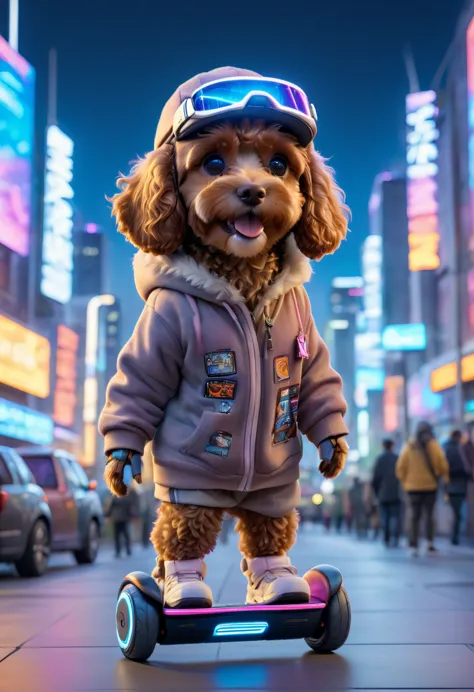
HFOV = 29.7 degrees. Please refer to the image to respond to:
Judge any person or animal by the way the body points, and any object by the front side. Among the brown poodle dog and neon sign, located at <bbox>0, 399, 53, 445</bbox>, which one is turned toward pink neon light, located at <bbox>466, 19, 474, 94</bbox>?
the neon sign

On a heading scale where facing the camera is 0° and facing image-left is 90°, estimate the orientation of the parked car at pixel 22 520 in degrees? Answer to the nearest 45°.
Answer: approximately 225°

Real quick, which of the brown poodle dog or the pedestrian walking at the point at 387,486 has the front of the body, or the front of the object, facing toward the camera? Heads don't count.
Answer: the brown poodle dog

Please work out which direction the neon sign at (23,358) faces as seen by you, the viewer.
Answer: facing the viewer and to the right of the viewer

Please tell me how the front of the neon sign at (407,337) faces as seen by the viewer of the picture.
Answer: facing the viewer

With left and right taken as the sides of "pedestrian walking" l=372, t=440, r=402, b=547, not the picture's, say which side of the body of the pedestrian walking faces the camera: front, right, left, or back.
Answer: back

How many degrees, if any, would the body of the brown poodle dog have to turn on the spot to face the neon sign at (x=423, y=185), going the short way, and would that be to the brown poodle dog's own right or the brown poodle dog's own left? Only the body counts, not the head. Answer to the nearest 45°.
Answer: approximately 180°

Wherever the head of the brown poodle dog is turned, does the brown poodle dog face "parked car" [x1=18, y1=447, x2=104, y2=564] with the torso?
no

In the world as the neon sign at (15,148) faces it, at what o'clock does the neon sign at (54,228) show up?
the neon sign at (54,228) is roughly at 8 o'clock from the neon sign at (15,148).

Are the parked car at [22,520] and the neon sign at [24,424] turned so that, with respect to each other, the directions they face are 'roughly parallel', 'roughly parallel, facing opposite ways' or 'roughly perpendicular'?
roughly perpendicular

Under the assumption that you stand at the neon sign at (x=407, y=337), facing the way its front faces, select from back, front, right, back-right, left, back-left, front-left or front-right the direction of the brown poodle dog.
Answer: front

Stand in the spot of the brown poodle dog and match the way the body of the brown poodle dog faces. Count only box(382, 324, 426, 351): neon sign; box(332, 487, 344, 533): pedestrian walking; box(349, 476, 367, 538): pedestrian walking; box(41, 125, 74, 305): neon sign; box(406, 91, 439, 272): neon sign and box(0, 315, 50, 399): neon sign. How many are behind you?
6
